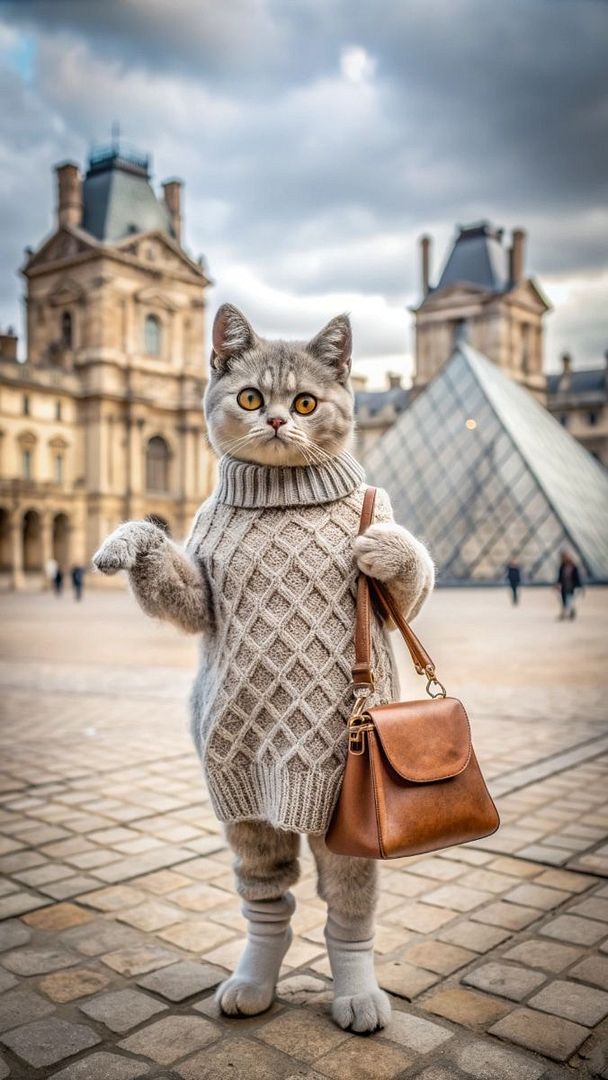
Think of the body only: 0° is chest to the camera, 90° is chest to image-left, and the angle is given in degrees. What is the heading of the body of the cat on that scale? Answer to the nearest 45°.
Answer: approximately 0°

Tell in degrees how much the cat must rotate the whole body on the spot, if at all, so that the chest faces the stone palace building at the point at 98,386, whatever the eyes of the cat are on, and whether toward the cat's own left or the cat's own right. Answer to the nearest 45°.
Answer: approximately 180°
